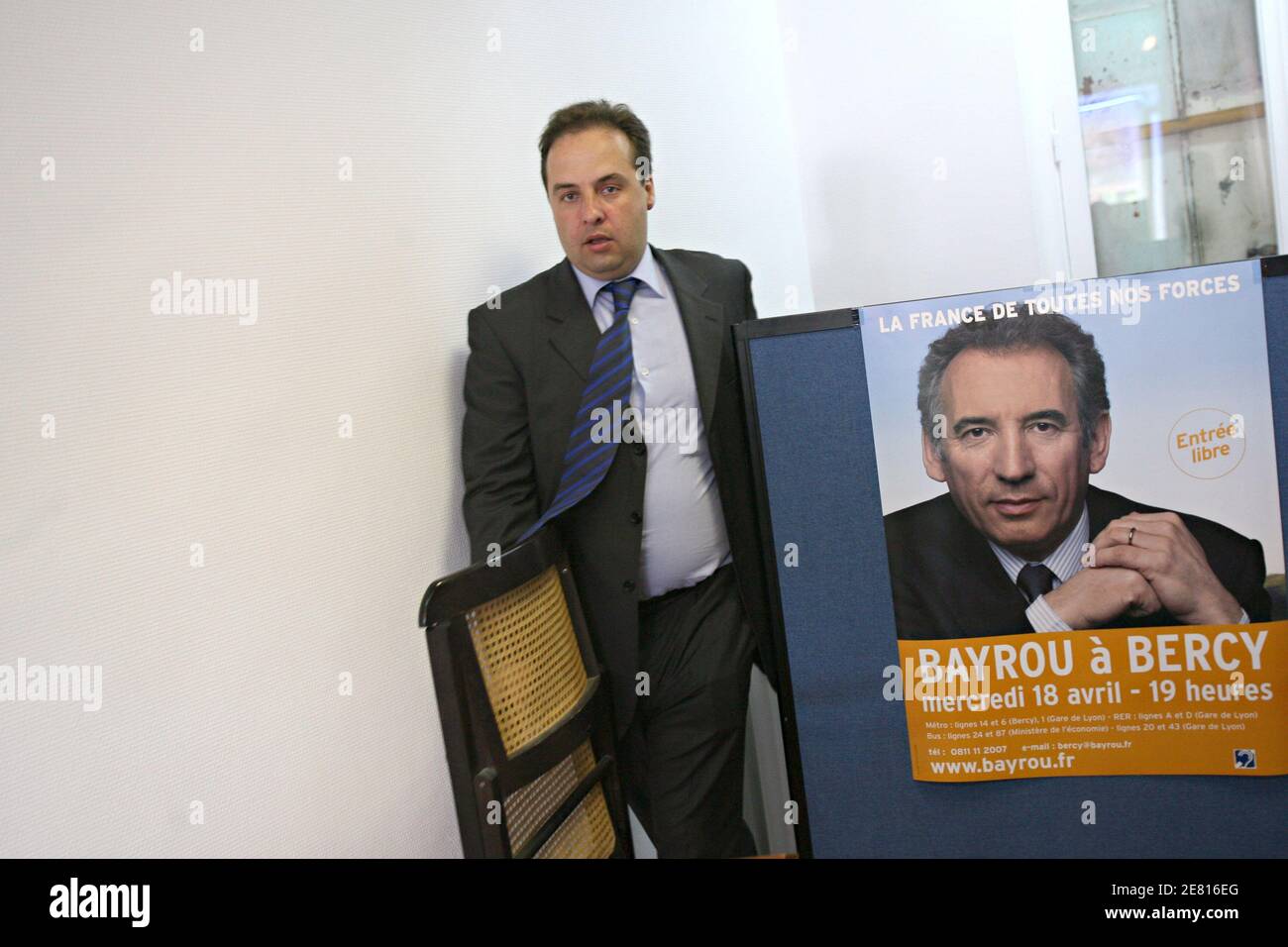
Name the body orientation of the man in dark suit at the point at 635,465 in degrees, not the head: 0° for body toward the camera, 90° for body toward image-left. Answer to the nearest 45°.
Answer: approximately 0°
